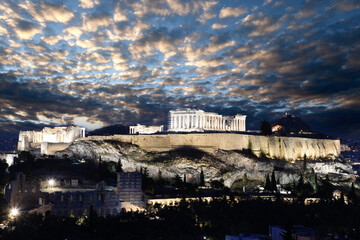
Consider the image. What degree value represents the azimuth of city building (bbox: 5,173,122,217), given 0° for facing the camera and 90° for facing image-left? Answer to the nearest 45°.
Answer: approximately 0°

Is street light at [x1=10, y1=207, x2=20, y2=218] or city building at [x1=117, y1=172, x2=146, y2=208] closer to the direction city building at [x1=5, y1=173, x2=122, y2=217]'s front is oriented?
the street light

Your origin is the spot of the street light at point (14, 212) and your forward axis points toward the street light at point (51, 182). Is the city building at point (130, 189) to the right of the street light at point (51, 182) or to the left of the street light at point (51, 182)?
right

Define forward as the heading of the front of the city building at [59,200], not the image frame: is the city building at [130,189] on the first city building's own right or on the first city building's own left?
on the first city building's own left
